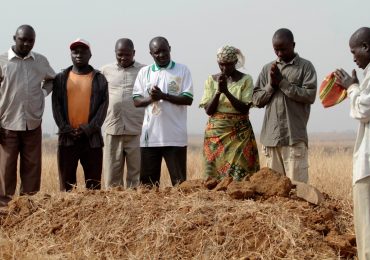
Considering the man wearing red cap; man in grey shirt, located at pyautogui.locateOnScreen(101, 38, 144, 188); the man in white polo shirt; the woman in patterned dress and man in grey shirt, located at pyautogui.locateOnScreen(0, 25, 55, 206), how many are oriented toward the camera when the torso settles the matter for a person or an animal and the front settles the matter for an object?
5

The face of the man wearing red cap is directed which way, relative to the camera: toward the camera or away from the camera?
toward the camera

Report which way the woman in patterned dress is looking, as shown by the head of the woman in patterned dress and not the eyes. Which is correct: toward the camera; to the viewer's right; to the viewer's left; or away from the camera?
toward the camera

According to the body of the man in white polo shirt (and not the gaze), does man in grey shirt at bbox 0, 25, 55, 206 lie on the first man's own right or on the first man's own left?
on the first man's own right

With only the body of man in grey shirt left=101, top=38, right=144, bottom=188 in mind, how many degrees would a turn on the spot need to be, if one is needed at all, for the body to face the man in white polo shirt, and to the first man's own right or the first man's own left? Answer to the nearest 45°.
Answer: approximately 45° to the first man's own left

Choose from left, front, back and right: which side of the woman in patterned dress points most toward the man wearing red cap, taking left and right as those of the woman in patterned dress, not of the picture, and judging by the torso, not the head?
right

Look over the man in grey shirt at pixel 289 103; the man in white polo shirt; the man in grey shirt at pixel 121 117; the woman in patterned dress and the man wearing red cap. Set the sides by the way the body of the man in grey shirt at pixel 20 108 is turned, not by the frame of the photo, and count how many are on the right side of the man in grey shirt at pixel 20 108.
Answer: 0

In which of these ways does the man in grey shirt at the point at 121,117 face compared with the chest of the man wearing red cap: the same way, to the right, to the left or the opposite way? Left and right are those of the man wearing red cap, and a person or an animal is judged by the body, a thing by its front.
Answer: the same way

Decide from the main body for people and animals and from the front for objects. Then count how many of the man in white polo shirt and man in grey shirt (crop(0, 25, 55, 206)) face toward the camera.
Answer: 2

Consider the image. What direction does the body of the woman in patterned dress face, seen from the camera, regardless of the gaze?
toward the camera

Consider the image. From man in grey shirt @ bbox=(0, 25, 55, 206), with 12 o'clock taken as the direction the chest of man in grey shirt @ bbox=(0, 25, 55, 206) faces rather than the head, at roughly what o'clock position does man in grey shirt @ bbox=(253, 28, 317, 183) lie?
man in grey shirt @ bbox=(253, 28, 317, 183) is roughly at 10 o'clock from man in grey shirt @ bbox=(0, 25, 55, 206).

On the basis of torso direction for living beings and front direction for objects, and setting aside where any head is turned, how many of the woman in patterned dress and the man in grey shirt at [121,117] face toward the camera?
2

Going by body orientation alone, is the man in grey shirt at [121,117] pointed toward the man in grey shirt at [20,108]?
no

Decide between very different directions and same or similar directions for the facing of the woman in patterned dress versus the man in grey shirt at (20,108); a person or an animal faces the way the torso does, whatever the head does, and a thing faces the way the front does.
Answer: same or similar directions

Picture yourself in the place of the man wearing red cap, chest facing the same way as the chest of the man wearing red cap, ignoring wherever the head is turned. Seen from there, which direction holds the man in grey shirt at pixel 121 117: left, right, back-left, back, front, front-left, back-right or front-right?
back-left

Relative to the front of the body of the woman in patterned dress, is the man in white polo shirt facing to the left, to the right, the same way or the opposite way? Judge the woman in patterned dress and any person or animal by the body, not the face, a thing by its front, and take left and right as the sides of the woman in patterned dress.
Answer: the same way
